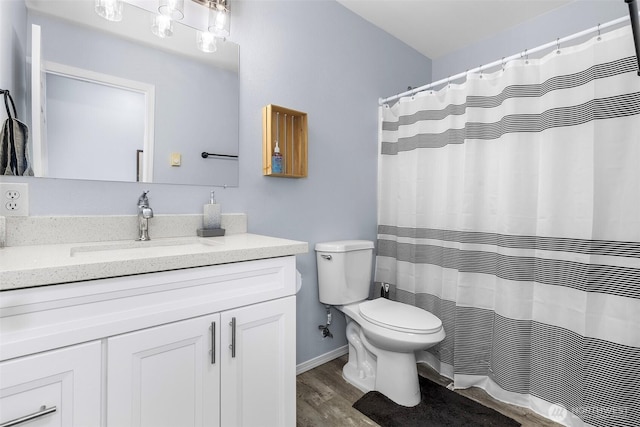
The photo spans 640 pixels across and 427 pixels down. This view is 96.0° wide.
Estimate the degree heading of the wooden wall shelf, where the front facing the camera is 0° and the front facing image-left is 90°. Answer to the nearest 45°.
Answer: approximately 315°

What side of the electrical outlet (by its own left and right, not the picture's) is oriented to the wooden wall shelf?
left

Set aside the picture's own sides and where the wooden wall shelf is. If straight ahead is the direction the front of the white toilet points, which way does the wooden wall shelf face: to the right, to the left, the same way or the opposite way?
the same way

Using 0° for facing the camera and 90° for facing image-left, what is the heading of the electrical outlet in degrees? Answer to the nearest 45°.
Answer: approximately 0°

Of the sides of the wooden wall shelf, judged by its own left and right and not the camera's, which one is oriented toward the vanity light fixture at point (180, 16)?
right

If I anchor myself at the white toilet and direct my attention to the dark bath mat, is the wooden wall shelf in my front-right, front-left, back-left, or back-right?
back-right

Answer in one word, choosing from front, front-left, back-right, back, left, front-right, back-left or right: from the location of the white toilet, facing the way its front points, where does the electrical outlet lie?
right

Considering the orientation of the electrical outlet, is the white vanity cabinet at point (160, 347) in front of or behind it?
in front

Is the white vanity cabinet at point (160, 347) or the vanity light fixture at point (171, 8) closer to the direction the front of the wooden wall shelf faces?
the white vanity cabinet

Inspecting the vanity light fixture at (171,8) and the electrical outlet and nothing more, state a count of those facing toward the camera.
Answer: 2

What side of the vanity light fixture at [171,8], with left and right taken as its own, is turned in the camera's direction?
front

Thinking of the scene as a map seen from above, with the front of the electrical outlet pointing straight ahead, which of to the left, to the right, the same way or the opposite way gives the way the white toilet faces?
the same way
